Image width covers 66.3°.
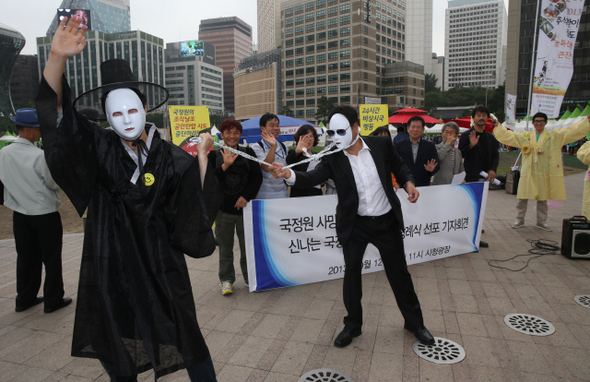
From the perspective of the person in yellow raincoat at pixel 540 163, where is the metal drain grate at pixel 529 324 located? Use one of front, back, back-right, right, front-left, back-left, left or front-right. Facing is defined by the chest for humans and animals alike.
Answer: front

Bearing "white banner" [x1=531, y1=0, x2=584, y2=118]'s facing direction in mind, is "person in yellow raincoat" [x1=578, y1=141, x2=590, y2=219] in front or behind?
in front

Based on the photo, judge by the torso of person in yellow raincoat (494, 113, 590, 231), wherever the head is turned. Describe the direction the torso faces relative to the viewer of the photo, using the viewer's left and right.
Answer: facing the viewer

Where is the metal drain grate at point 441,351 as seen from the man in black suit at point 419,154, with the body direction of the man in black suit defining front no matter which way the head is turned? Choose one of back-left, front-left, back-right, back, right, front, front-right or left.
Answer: front

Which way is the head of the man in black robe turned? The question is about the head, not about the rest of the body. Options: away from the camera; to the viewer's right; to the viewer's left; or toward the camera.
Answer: toward the camera

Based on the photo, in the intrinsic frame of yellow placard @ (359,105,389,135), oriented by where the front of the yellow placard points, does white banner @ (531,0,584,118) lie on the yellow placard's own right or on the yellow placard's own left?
on the yellow placard's own left

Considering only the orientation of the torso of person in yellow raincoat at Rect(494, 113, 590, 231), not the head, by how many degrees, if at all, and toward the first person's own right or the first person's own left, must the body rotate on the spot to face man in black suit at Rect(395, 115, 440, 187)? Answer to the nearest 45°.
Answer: approximately 45° to the first person's own right

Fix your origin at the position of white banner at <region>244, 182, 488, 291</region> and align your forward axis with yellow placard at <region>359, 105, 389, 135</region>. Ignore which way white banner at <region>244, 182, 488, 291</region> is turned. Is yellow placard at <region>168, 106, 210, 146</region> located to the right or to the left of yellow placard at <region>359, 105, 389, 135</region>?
left

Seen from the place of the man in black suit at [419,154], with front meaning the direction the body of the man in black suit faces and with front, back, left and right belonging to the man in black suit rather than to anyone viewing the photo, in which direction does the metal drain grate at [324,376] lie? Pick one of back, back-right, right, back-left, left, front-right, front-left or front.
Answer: front

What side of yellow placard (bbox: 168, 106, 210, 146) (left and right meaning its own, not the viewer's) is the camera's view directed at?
front

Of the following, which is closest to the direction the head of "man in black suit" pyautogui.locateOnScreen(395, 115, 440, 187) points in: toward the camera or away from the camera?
toward the camera

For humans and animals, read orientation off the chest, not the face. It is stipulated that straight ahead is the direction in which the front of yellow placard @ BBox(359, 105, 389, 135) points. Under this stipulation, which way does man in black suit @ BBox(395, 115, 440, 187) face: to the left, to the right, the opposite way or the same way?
the same way

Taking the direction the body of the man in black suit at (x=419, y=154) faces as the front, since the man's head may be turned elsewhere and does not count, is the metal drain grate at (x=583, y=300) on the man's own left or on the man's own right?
on the man's own left

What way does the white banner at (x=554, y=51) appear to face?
toward the camera

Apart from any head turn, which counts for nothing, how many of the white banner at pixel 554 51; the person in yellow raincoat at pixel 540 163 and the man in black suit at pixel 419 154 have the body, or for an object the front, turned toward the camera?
3
